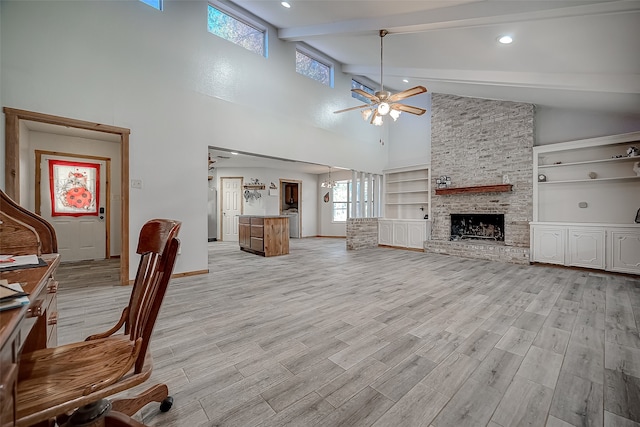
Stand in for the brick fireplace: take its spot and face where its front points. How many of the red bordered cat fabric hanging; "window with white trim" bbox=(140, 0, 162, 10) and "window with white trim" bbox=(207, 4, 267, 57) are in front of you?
3

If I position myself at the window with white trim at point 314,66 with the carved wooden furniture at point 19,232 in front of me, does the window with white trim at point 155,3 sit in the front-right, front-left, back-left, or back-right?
front-right

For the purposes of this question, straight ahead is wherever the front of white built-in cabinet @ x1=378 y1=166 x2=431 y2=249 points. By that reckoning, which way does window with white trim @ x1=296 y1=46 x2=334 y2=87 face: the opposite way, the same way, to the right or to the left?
to the left

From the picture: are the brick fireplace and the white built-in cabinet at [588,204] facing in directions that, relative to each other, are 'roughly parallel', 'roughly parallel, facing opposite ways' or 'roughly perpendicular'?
roughly parallel

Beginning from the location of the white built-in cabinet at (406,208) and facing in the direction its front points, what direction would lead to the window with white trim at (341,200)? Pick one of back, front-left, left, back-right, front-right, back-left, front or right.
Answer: right

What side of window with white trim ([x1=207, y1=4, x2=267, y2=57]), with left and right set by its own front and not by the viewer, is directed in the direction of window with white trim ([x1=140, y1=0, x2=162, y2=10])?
right

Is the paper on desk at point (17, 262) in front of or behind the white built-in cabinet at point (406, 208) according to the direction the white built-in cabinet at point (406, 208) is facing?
in front

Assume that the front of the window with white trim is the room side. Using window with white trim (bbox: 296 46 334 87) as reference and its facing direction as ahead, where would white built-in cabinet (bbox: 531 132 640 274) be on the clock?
The white built-in cabinet is roughly at 11 o'clock from the window with white trim.

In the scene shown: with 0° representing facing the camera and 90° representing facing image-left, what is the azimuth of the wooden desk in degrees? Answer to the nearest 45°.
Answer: approximately 270°

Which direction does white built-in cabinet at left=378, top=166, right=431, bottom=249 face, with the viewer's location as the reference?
facing the viewer and to the left of the viewer

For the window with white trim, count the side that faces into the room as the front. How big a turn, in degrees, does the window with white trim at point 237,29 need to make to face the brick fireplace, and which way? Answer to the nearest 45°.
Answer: approximately 45° to its left

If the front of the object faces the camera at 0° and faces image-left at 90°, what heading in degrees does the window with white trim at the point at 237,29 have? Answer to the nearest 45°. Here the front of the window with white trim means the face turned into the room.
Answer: approximately 315°

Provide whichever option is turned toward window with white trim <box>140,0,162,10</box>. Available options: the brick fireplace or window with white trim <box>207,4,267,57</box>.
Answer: the brick fireplace

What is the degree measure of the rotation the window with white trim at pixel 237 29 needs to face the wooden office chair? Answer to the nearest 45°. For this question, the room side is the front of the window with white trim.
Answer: approximately 45° to its right

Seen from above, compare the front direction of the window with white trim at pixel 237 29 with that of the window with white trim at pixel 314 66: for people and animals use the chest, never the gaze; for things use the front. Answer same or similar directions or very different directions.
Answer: same or similar directions
